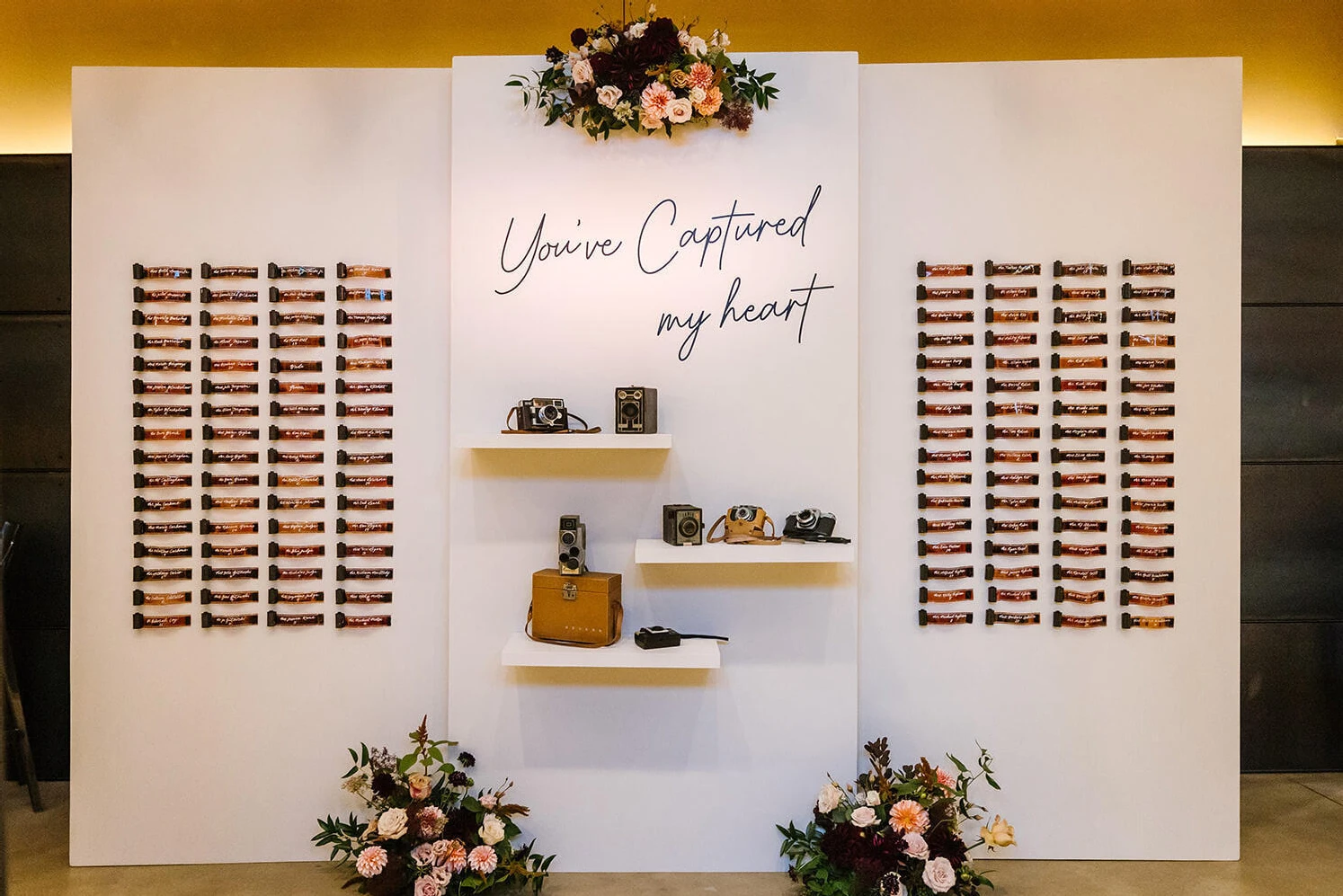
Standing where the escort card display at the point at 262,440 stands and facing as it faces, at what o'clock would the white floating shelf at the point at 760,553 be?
The white floating shelf is roughly at 10 o'clock from the escort card display.

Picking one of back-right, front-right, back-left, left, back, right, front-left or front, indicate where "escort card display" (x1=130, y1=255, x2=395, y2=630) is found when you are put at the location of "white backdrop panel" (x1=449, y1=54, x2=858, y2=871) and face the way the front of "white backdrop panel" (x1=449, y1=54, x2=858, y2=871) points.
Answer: right

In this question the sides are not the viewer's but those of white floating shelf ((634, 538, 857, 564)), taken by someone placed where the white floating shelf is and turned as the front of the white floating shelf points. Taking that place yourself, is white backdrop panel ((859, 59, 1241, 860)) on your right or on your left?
on your left

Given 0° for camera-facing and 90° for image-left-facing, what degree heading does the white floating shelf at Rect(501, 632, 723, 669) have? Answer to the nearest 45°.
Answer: approximately 0°

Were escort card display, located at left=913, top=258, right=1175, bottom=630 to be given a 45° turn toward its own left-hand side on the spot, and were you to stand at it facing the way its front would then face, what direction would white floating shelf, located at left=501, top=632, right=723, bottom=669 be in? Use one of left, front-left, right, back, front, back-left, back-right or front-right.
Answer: right

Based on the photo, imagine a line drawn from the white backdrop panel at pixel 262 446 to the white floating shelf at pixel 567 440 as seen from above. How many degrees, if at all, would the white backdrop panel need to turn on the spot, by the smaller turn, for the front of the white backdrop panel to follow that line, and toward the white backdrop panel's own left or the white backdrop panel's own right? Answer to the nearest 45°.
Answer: approximately 45° to the white backdrop panel's own left
